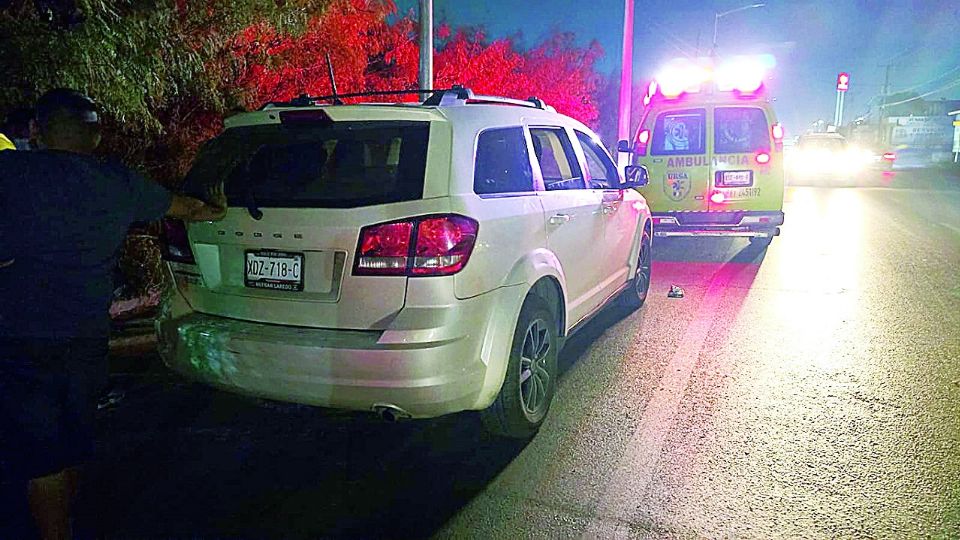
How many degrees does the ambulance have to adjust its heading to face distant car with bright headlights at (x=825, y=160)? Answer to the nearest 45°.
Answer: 0° — it already faces it

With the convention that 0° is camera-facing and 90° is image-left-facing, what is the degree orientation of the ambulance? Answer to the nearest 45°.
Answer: approximately 180°

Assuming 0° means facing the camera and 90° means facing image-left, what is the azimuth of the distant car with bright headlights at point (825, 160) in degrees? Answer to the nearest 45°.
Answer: approximately 45°

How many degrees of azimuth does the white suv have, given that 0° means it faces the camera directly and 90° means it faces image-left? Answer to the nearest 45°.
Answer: approximately 225°

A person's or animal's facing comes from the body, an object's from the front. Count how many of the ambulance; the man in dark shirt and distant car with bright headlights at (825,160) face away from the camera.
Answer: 2

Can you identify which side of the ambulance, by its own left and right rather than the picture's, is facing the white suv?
back

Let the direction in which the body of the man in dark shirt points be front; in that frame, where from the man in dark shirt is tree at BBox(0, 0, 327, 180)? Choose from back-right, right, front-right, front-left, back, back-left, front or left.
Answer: front

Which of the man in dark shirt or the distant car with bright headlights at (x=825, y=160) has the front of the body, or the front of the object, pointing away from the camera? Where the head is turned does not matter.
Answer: the man in dark shirt

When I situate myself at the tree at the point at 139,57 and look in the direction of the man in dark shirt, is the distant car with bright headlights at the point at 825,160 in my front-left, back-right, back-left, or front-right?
back-left

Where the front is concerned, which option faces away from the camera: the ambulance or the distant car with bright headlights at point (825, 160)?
the ambulance

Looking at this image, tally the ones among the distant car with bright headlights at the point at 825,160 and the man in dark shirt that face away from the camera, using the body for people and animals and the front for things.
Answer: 1

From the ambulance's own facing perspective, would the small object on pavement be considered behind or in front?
behind

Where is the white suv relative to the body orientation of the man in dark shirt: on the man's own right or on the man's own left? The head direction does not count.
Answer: on the man's own right

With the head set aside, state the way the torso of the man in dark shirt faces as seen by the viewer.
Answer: away from the camera
